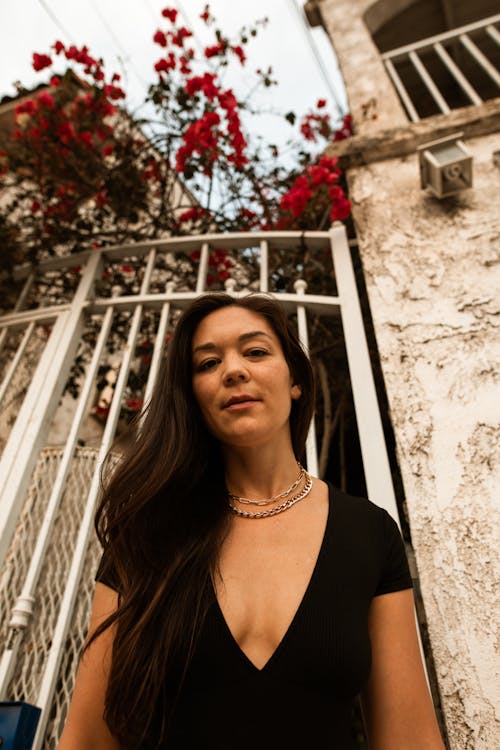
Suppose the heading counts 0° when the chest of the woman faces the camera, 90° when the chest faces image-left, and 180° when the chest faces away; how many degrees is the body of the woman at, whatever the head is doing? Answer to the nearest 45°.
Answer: approximately 0°
